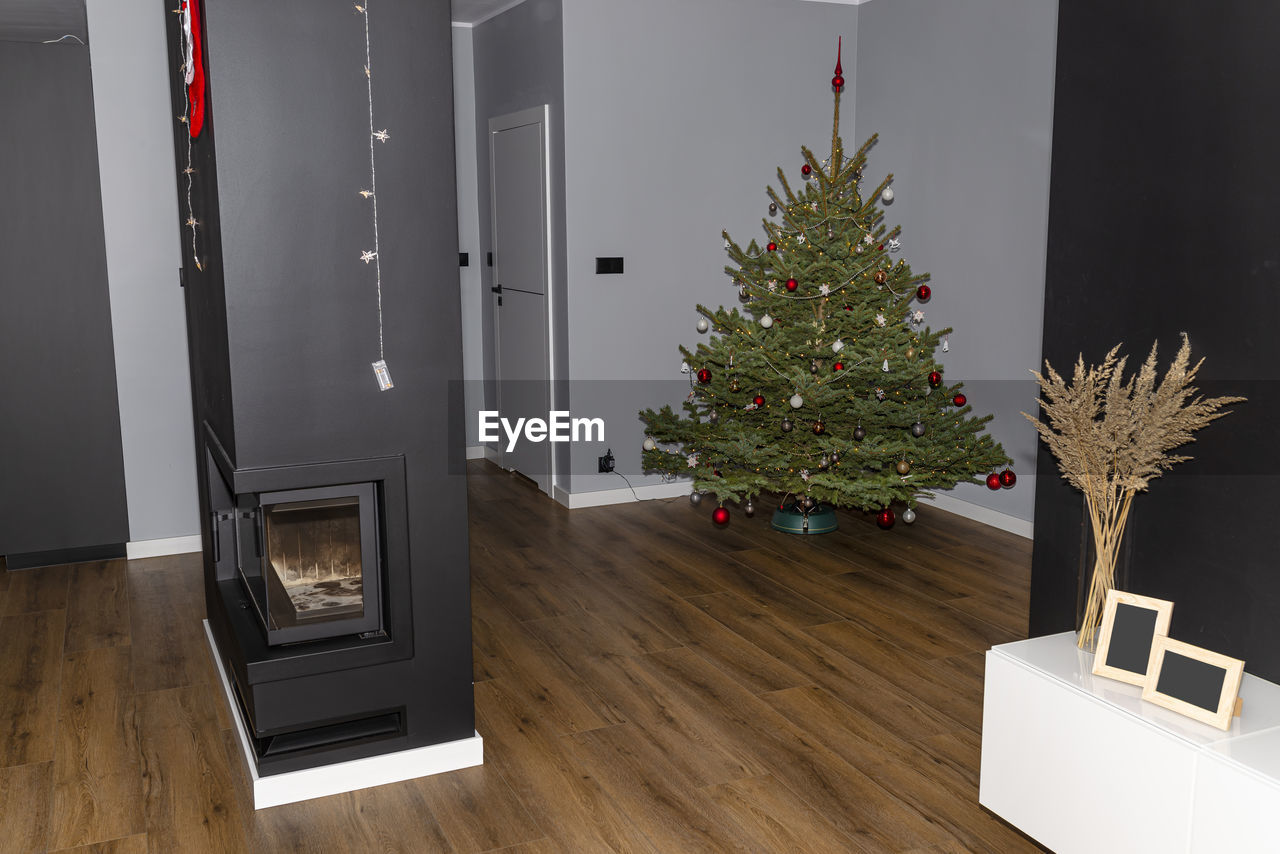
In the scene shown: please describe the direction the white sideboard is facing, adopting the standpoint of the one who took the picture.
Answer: facing the viewer and to the left of the viewer

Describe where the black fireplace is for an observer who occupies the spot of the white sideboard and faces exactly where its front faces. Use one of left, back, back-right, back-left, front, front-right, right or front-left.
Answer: front-right

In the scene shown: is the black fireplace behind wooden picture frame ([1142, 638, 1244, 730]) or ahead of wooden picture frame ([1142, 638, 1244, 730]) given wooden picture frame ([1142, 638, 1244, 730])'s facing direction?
ahead

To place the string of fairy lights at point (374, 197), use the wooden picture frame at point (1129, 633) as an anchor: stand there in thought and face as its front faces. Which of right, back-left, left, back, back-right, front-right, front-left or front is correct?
right

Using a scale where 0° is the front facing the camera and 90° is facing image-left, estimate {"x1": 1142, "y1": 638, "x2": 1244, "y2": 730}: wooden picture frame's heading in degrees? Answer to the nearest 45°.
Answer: approximately 45°

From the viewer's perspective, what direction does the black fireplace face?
toward the camera

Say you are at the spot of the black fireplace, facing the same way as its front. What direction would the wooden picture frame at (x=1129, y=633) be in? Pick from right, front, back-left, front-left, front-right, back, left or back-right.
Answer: front-left

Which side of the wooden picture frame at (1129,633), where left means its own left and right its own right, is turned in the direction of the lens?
front

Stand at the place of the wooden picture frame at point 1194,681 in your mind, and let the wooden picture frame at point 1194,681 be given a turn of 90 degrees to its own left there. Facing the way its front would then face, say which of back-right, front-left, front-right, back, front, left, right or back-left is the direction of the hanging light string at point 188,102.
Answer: back-right

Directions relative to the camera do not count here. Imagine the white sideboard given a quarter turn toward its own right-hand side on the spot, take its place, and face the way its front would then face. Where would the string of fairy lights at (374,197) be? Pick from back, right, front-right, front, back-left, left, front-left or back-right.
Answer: front-left

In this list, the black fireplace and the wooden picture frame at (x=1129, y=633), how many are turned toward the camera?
2

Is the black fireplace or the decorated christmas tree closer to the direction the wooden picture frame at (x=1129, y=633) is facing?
the black fireplace

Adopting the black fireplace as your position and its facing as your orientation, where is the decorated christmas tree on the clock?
The decorated christmas tree is roughly at 8 o'clock from the black fireplace.

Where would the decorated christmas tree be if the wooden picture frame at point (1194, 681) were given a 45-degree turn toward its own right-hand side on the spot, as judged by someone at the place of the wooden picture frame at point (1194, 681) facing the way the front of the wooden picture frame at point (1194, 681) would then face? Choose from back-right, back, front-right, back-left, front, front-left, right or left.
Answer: front-right

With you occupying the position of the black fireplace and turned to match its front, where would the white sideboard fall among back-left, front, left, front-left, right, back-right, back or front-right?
front-left
